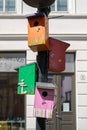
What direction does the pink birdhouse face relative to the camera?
toward the camera

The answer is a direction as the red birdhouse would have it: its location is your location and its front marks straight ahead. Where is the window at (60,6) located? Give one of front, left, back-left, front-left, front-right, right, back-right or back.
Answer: left

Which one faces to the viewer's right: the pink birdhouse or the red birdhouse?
the red birdhouse

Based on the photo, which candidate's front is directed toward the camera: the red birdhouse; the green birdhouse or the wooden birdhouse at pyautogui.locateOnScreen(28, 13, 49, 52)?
the wooden birdhouse

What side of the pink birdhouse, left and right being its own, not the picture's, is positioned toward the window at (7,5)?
back

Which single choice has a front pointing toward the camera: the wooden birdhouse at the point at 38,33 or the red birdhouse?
the wooden birdhouse

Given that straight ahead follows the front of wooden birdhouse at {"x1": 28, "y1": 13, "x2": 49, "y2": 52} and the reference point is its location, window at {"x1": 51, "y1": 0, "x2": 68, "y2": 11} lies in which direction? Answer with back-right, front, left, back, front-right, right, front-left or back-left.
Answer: back

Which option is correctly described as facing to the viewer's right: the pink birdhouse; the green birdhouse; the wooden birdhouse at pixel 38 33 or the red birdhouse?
the red birdhouse

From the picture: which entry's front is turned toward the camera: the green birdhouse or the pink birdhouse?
the pink birdhouse

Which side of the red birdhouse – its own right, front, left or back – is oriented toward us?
right

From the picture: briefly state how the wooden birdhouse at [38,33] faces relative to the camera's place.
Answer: facing the viewer
